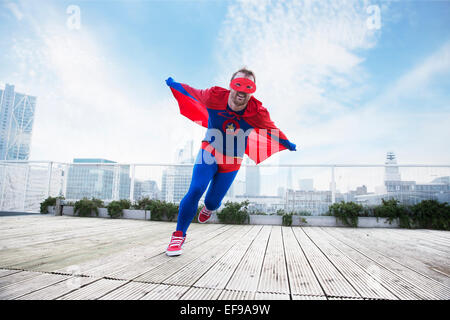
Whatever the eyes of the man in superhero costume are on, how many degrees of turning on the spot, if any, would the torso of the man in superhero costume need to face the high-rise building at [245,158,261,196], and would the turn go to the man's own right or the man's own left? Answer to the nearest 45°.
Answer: approximately 180°

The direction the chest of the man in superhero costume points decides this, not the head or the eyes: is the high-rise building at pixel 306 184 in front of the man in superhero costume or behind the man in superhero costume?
behind

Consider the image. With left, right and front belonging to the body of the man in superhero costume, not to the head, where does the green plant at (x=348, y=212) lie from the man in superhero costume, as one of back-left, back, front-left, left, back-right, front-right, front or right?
back-left

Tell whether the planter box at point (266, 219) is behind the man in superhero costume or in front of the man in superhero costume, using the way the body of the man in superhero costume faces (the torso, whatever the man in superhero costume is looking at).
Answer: behind

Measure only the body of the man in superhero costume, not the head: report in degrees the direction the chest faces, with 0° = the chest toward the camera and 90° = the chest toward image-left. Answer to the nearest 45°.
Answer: approximately 0°

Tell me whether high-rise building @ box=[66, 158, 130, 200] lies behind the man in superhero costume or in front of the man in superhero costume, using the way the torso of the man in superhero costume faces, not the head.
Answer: behind

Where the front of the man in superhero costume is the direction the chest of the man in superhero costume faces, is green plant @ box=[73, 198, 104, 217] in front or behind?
behind

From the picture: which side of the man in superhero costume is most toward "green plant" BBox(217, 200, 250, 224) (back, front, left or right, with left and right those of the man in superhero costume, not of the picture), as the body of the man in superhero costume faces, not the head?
back

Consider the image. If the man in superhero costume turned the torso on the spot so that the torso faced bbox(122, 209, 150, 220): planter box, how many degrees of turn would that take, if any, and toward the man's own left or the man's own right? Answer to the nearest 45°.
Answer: approximately 135° to the man's own right
